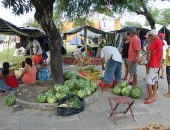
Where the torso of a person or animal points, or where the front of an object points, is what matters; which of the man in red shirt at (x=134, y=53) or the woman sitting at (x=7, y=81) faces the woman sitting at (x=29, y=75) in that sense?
the man in red shirt

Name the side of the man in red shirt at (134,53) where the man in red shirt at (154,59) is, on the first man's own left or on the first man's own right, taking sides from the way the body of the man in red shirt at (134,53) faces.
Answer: on the first man's own left

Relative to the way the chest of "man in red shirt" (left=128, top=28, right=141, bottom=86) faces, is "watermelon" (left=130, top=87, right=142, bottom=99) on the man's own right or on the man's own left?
on the man's own left

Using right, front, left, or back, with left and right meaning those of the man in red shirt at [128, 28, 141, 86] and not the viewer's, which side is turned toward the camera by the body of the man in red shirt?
left
